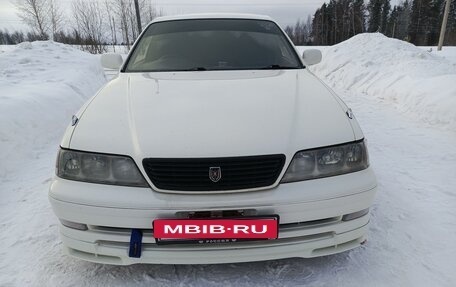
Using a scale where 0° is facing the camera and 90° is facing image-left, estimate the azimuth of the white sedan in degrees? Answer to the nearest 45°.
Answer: approximately 0°

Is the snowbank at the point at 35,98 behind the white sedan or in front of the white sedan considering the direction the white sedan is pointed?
behind

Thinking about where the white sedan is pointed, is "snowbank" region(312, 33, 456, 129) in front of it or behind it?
behind
